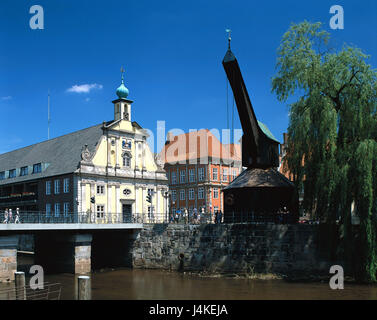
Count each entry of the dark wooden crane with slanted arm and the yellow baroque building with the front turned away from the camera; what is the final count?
0

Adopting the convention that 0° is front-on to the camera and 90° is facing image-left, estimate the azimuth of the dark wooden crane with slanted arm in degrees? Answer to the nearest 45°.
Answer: approximately 45°

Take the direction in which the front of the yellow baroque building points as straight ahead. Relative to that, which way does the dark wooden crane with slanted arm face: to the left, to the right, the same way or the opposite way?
to the right

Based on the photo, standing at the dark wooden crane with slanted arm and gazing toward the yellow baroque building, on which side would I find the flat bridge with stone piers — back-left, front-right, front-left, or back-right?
front-left

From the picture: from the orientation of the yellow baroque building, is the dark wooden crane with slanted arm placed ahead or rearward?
ahead

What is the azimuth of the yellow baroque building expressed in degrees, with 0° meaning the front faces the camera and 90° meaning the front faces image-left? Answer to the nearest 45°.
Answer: approximately 315°
